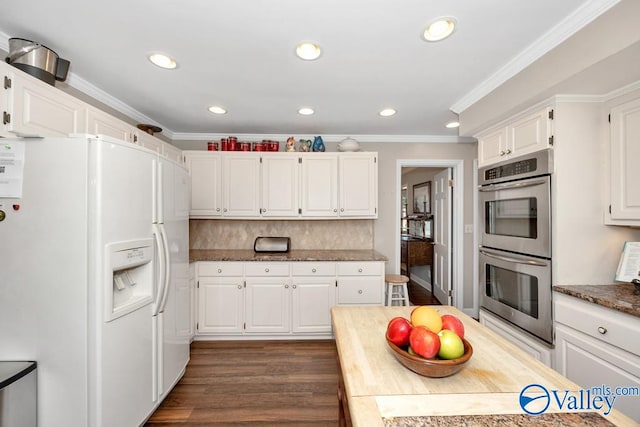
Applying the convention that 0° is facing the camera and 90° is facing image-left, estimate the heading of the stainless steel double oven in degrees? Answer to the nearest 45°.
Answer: approximately 45°

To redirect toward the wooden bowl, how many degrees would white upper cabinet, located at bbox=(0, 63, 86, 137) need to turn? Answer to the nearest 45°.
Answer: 0° — it already faces it

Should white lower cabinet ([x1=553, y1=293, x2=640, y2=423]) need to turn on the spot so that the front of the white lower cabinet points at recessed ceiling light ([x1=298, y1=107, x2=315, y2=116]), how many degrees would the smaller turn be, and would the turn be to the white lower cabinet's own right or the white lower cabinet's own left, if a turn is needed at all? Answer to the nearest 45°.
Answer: approximately 45° to the white lower cabinet's own right

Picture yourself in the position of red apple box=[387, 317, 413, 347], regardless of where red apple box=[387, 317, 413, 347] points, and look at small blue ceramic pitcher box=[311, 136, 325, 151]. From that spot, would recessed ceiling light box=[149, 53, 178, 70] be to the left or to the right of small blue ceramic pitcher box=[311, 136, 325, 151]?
left

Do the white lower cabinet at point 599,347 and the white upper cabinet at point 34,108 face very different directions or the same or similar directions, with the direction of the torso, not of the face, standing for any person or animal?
very different directions

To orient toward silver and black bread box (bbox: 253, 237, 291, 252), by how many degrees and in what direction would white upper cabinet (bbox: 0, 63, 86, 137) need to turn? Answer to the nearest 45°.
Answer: approximately 45° to its left

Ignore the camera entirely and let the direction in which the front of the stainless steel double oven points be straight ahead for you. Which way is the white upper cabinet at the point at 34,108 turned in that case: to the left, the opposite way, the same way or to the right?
the opposite way

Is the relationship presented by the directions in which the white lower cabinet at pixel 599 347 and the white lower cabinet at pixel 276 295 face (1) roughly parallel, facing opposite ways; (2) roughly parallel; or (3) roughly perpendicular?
roughly perpendicular

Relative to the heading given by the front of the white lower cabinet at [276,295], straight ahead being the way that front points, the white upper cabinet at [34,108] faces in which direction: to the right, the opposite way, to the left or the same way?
to the left

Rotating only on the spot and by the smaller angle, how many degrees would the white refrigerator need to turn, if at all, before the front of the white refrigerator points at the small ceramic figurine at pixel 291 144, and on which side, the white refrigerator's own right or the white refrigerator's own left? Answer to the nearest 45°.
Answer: approximately 90° to the white refrigerator's own left

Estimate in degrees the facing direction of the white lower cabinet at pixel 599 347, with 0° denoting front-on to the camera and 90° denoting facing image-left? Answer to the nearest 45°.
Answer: approximately 45°
